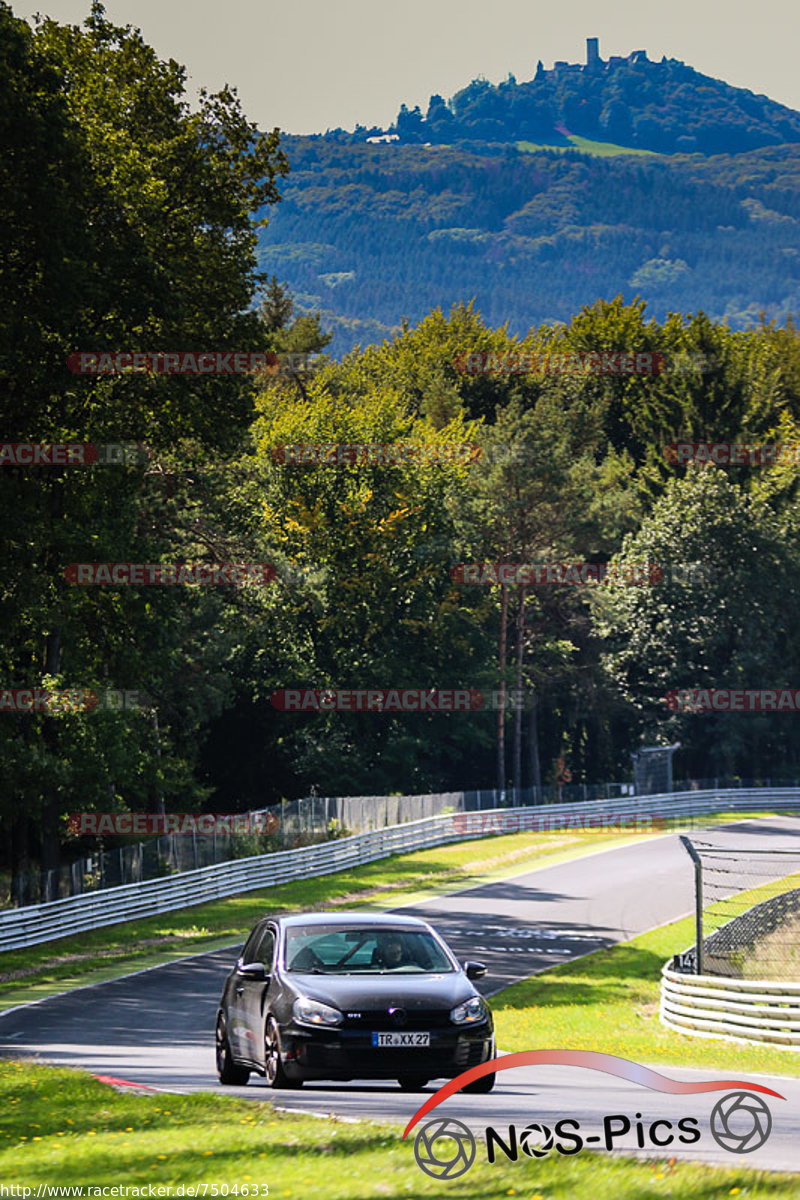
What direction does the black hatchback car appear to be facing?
toward the camera

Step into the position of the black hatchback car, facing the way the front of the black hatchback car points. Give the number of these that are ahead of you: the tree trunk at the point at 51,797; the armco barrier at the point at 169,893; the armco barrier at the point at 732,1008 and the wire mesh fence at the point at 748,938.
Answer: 0

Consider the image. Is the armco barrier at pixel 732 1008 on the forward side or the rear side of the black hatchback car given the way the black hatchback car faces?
on the rear side

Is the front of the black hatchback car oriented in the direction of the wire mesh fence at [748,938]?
no

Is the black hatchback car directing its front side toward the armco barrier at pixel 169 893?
no

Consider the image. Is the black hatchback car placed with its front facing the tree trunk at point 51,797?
no

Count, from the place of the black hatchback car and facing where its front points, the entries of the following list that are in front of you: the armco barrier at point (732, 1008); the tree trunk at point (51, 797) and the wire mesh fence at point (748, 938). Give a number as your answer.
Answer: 0
